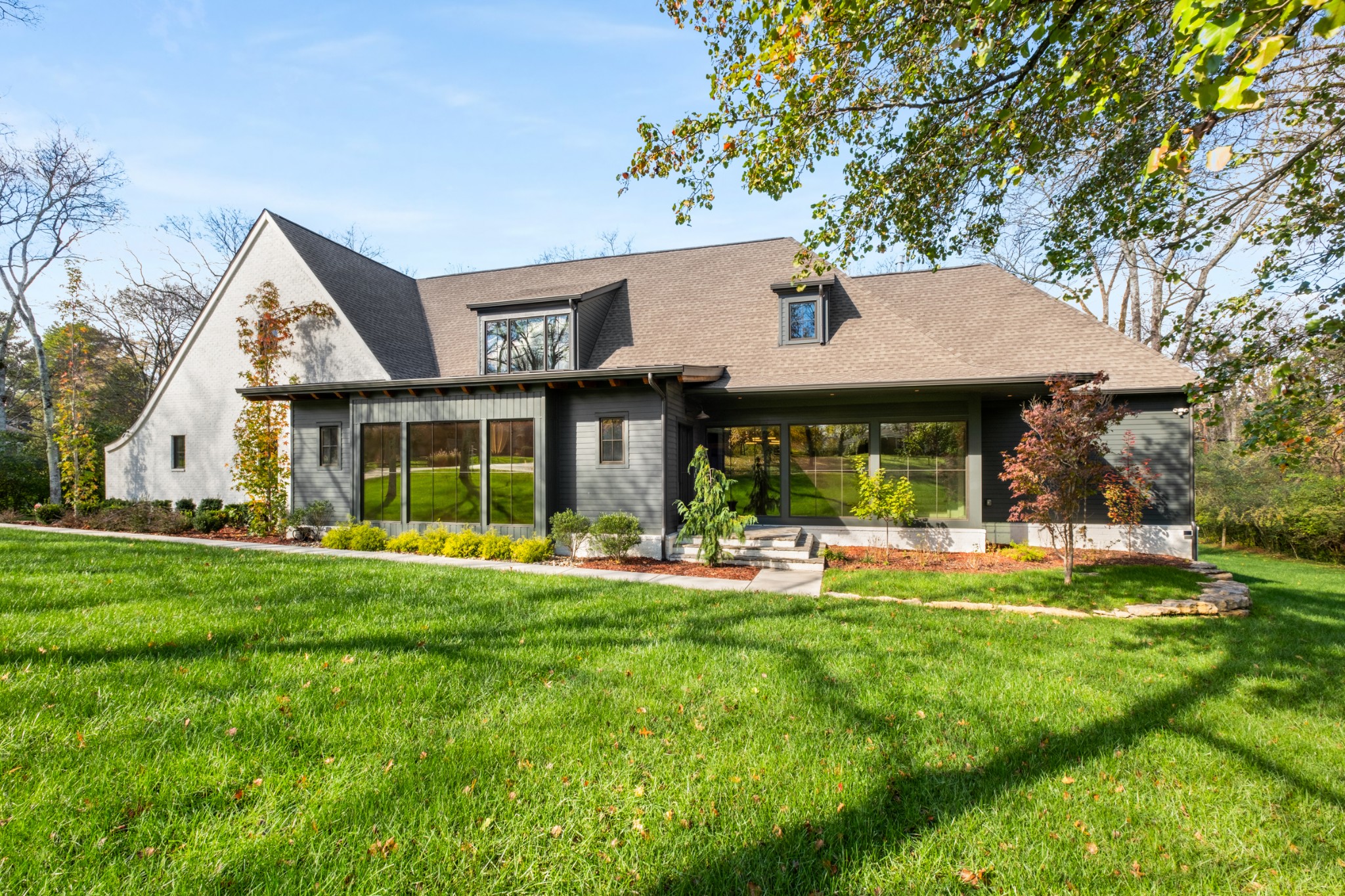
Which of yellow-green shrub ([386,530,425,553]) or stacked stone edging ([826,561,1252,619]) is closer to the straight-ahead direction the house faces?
the stacked stone edging

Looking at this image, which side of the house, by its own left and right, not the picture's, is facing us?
front

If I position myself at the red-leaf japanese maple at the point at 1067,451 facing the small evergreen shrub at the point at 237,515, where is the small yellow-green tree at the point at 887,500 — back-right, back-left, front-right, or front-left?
front-right

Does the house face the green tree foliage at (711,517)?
yes

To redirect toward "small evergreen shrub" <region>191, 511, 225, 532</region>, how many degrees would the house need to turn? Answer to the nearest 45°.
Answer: approximately 90° to its right

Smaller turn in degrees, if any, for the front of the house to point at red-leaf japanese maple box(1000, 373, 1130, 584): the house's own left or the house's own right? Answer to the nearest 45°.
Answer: approximately 45° to the house's own left

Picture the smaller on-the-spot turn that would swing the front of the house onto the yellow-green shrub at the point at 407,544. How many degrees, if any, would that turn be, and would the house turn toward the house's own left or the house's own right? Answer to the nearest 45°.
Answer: approximately 90° to the house's own right

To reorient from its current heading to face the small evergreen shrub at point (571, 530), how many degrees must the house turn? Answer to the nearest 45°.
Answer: approximately 45° to its right

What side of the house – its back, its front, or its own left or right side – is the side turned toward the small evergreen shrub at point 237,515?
right
